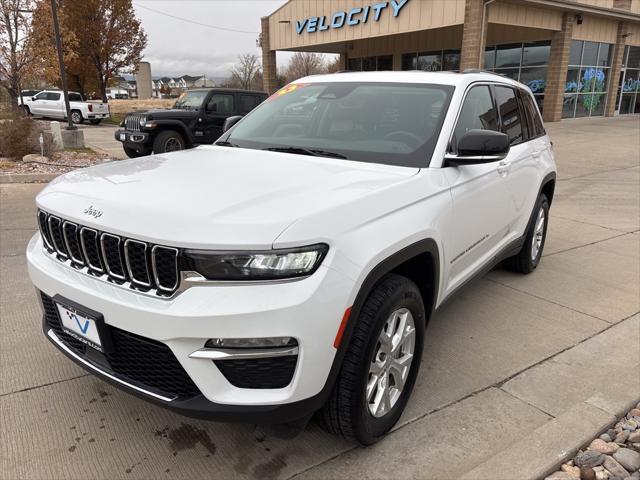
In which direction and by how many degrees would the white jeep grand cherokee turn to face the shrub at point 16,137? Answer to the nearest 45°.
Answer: approximately 90° to its right

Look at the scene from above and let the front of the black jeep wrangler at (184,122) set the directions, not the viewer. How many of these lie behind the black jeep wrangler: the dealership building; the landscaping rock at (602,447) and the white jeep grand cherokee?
1

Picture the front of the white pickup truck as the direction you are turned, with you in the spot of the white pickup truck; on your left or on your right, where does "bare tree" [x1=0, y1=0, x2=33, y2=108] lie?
on your left

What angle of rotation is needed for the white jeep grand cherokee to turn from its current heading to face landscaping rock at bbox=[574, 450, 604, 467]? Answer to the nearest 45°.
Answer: approximately 45° to its left

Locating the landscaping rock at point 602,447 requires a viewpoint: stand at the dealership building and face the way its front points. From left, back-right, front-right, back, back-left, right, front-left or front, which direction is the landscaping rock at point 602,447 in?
front-left

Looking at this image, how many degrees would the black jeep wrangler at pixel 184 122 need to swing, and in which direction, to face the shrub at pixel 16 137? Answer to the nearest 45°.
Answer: approximately 45° to its right

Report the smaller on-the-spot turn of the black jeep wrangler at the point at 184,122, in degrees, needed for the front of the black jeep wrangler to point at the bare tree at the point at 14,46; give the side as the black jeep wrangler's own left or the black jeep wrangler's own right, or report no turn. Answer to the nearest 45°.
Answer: approximately 90° to the black jeep wrangler's own right

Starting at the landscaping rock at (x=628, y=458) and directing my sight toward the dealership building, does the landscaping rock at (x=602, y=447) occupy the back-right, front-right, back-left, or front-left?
front-left

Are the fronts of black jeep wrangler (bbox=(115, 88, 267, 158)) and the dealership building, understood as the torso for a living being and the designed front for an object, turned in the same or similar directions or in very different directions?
same or similar directions

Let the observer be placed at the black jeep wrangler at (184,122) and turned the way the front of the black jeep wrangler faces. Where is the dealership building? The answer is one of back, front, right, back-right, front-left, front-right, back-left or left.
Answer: back

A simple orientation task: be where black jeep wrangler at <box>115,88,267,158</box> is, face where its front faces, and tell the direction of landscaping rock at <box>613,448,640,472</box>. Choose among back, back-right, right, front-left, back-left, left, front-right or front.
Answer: front-left

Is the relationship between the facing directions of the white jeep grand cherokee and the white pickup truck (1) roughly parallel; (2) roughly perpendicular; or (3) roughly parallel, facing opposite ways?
roughly perpendicular
